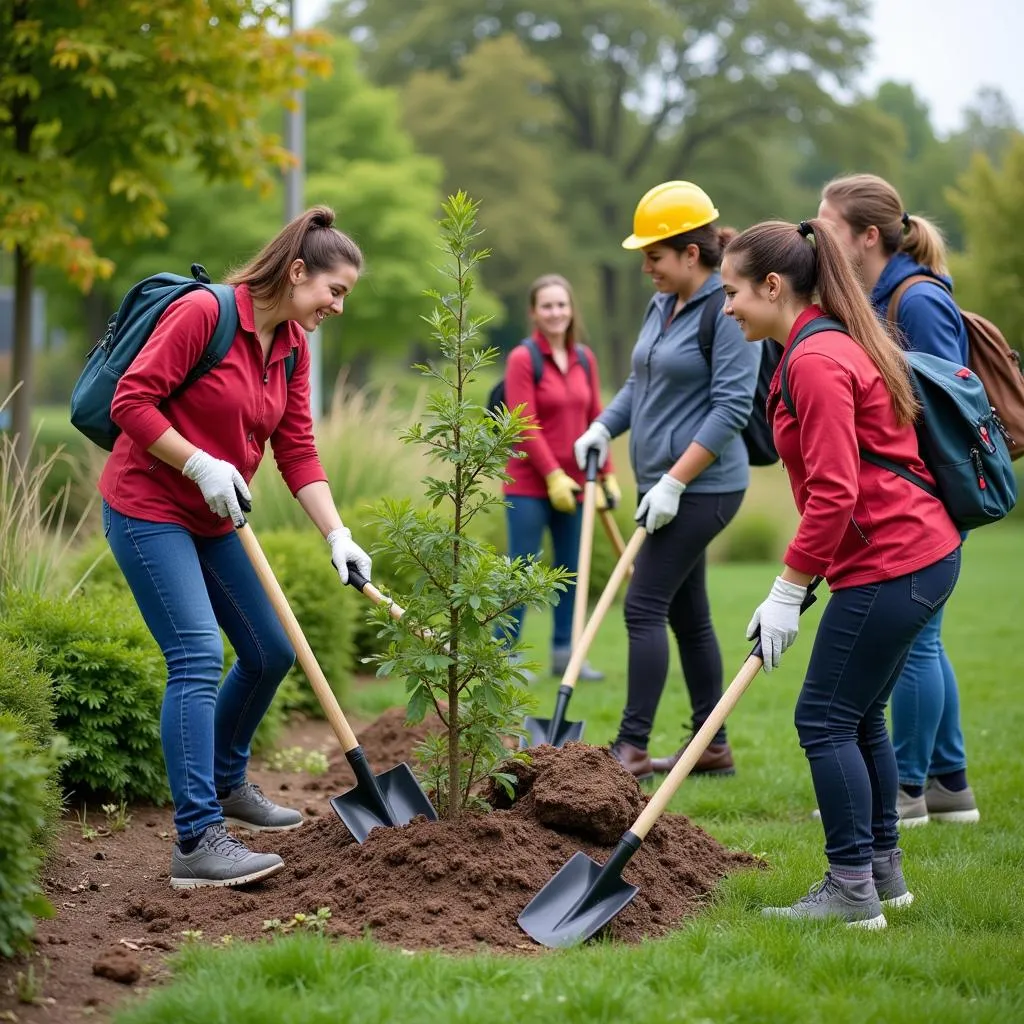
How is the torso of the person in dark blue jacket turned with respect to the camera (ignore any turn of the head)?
to the viewer's left

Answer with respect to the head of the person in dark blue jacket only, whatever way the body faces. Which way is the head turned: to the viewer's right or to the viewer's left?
to the viewer's left

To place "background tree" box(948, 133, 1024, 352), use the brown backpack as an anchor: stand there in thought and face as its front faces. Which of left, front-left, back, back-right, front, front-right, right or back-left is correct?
left

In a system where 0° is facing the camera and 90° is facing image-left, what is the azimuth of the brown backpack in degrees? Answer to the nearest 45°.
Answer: approximately 270°

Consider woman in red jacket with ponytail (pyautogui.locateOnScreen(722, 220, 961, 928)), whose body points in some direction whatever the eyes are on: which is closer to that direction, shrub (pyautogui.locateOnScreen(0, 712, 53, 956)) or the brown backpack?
the shrub

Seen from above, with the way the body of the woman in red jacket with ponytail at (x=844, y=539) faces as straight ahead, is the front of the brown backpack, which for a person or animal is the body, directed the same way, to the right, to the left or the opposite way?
the opposite way

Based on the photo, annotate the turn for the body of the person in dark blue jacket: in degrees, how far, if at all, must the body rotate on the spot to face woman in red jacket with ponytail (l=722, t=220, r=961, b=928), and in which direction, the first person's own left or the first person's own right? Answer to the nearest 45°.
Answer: approximately 90° to the first person's own left

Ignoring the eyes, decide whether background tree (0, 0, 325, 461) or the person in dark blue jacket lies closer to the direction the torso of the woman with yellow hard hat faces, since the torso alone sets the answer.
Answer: the background tree

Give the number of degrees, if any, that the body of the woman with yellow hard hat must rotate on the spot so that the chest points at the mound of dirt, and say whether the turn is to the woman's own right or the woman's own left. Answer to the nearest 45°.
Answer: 0° — they already face it

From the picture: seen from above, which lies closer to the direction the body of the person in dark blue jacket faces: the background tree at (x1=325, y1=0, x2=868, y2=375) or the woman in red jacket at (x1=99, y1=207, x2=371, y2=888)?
the woman in red jacket

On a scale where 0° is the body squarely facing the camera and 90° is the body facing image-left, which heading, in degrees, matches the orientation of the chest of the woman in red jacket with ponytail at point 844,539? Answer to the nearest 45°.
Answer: approximately 90°

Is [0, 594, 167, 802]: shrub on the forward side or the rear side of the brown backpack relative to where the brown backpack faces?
on the rear side

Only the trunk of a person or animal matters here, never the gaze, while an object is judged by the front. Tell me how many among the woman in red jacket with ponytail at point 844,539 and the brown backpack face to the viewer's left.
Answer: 1
